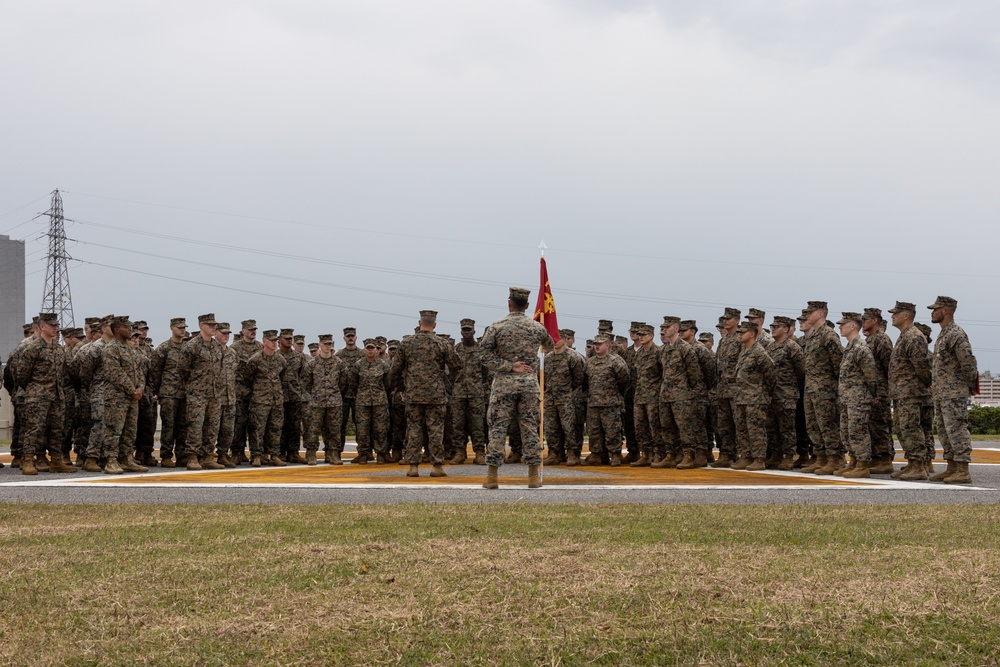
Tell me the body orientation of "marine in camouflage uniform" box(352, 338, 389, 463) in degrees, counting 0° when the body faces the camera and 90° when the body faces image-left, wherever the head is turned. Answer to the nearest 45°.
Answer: approximately 0°

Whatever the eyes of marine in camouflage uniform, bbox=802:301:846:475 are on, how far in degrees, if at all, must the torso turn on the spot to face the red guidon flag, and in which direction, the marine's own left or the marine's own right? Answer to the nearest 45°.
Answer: approximately 45° to the marine's own right

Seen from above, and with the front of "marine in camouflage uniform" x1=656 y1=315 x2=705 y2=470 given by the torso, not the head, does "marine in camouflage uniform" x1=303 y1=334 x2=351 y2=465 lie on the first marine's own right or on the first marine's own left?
on the first marine's own right

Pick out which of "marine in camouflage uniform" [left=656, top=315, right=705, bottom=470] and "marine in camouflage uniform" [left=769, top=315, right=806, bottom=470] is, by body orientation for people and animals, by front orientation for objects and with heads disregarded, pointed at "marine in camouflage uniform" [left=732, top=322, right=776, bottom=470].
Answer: "marine in camouflage uniform" [left=769, top=315, right=806, bottom=470]

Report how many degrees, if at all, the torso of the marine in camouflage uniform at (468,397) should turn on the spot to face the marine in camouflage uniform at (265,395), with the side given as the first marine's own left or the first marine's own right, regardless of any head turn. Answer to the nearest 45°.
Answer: approximately 90° to the first marine's own right

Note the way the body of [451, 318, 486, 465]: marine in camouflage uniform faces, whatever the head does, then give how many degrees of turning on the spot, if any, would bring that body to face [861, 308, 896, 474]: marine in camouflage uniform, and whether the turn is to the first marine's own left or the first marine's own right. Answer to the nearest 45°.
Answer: approximately 45° to the first marine's own left

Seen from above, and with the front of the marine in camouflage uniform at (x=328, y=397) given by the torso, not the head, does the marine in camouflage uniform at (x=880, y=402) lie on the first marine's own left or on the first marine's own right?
on the first marine's own left

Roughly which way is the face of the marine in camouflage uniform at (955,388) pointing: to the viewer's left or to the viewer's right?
to the viewer's left
